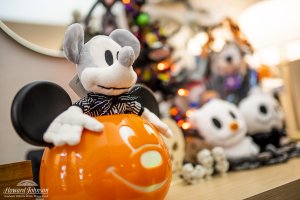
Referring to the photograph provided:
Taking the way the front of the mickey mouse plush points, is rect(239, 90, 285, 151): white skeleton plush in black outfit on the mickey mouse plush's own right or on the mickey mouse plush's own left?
on the mickey mouse plush's own left

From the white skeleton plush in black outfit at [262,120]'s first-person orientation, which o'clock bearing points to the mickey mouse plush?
The mickey mouse plush is roughly at 2 o'clock from the white skeleton plush in black outfit.

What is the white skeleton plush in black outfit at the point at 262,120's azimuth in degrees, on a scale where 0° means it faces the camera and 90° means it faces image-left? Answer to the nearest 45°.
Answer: approximately 315°

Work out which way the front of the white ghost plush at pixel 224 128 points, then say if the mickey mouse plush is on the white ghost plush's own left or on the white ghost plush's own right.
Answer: on the white ghost plush's own right
